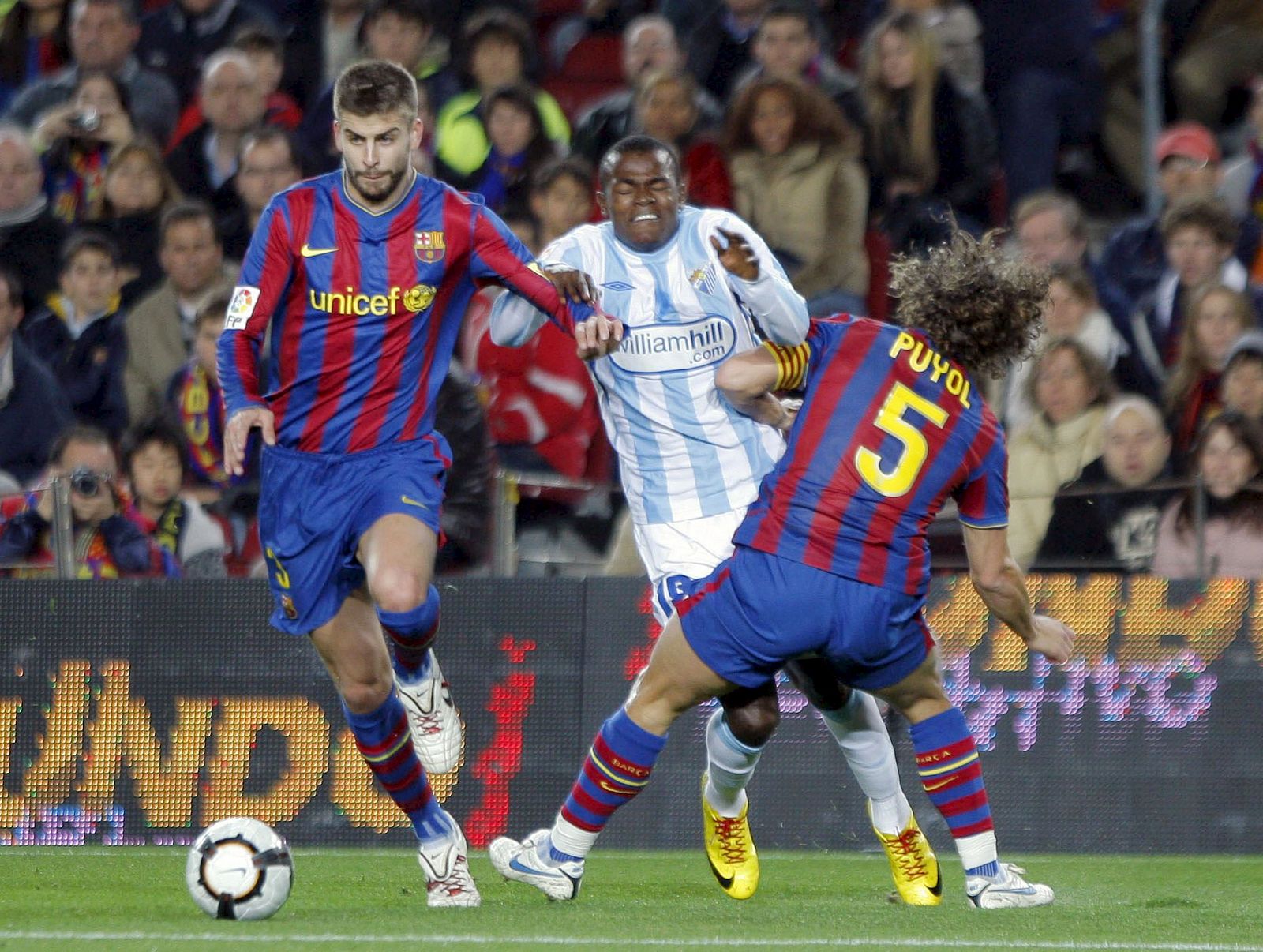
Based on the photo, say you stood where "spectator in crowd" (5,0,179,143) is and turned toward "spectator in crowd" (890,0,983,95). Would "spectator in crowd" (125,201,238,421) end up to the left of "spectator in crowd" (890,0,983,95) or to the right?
right

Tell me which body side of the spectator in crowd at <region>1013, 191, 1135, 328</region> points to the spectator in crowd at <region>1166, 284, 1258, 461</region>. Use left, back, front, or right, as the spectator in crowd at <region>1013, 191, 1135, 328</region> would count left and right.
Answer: left

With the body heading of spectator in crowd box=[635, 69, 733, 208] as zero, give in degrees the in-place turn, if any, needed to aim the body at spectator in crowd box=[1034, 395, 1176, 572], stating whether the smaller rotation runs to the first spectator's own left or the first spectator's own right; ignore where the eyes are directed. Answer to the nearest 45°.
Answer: approximately 45° to the first spectator's own left

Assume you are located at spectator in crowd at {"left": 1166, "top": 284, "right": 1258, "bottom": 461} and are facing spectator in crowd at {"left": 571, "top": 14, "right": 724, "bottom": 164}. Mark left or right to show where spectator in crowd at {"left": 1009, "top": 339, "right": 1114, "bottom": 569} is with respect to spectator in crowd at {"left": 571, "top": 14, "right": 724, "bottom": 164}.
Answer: left

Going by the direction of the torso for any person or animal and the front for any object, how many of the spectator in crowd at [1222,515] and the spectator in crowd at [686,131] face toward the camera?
2

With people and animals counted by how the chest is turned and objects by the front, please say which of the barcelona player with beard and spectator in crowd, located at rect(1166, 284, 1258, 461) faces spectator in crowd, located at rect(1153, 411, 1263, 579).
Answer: spectator in crowd, located at rect(1166, 284, 1258, 461)

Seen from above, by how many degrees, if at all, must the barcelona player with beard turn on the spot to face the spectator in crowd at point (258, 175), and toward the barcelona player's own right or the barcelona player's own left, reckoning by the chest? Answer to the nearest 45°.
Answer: approximately 180°

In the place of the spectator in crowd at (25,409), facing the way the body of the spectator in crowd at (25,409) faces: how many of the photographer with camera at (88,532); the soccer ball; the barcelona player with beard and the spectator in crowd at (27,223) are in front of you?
3

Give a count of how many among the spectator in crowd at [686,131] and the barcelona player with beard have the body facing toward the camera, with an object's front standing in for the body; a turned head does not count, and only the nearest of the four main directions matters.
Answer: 2

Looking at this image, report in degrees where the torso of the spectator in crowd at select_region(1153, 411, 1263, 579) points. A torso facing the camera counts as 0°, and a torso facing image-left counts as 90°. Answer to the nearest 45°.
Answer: approximately 0°

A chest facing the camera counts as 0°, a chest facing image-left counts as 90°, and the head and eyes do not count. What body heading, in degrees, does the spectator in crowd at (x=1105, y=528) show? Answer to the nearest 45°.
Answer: approximately 0°
